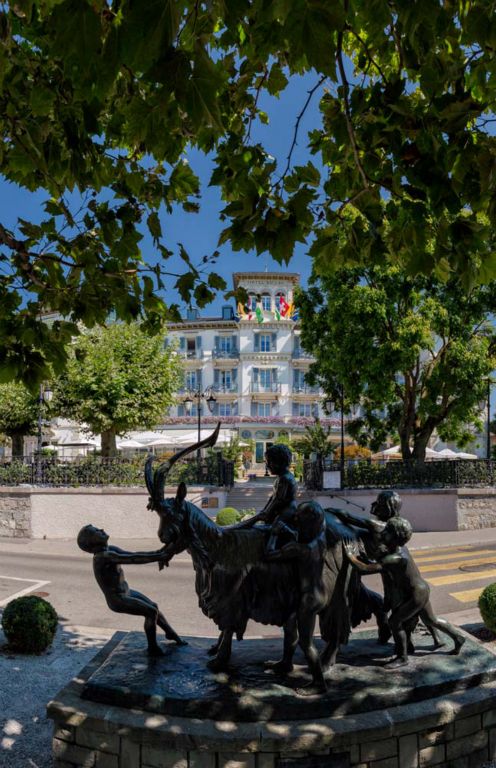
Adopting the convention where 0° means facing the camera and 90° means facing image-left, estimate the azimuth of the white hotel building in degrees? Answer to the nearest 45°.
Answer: approximately 0°

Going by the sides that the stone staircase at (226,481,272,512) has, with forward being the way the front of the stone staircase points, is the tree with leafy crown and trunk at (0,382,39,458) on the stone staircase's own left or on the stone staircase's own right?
on the stone staircase's own right

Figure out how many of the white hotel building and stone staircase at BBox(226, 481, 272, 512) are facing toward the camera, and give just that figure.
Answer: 2

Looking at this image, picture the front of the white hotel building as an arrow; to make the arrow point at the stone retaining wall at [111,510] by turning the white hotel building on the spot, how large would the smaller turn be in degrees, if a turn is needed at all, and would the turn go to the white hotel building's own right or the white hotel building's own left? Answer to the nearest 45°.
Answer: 0° — it already faces it

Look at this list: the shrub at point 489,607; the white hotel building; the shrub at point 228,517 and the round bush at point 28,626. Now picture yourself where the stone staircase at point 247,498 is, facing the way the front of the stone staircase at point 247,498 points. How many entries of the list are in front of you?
3

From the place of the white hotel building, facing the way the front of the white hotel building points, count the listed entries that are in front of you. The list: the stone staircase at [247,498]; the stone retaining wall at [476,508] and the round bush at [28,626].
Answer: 3

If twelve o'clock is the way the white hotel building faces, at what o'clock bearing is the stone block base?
The stone block base is roughly at 12 o'clock from the white hotel building.

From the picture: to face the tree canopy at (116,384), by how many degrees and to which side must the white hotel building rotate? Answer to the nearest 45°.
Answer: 0° — it already faces it

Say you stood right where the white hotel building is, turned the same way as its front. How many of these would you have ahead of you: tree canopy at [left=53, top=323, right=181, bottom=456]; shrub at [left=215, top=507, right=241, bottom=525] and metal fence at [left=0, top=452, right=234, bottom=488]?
3

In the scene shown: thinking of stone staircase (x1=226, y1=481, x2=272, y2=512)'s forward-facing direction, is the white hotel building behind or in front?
behind
